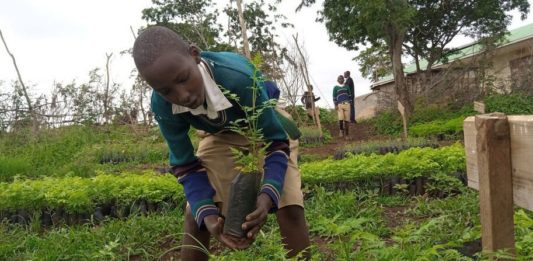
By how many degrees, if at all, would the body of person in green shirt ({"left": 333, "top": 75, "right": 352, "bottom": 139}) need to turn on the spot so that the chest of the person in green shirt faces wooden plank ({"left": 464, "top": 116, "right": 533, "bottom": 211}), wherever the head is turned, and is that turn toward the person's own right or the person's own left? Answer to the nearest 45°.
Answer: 0° — they already face it

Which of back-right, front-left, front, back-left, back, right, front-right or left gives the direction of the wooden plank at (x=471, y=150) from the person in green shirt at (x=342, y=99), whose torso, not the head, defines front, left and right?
front

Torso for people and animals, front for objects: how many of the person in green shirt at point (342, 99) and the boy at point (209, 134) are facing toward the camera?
2

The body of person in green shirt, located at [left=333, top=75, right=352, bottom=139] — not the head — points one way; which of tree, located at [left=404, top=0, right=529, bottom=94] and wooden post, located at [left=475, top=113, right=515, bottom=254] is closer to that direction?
the wooden post

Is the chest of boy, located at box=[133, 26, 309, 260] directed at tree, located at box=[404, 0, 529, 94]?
no

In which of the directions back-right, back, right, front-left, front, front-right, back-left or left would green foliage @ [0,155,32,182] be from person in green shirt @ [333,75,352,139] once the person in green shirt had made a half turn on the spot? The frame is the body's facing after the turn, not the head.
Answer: back-left

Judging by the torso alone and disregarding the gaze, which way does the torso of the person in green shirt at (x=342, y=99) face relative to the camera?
toward the camera

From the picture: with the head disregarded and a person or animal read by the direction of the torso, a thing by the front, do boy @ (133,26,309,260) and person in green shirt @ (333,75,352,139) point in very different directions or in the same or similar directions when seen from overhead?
same or similar directions

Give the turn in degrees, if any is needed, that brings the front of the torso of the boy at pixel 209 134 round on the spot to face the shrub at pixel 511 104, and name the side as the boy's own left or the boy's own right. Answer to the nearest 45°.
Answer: approximately 135° to the boy's own left

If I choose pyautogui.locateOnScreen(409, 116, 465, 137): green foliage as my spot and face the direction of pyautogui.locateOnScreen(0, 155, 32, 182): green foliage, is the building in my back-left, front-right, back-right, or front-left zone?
back-right

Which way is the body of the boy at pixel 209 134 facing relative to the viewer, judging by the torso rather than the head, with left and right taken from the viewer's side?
facing the viewer

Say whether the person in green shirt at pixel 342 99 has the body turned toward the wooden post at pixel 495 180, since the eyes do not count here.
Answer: yes

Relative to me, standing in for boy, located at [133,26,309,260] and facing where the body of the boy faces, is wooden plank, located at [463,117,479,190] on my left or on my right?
on my left

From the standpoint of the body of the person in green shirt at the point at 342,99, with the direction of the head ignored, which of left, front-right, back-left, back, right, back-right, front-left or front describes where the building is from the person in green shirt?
back-left

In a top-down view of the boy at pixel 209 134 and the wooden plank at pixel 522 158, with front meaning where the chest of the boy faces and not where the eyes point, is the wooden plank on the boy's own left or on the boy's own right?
on the boy's own left
